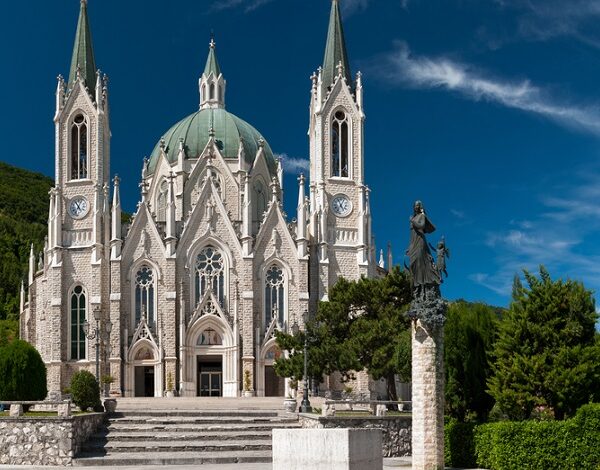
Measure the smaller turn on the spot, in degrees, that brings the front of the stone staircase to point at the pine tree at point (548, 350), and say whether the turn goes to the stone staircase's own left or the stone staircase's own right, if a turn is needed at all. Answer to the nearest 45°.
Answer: approximately 45° to the stone staircase's own left

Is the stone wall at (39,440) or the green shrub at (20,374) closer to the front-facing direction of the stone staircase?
the stone wall

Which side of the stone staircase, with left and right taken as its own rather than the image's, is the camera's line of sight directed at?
front

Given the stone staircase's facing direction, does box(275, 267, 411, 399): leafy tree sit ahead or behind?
behind

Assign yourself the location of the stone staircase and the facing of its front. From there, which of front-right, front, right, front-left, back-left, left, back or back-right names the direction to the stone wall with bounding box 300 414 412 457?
left

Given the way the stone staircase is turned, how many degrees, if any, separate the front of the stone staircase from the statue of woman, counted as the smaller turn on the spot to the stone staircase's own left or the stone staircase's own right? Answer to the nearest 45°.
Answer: approximately 45° to the stone staircase's own left

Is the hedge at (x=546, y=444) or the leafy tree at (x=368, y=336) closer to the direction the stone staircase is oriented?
the hedge

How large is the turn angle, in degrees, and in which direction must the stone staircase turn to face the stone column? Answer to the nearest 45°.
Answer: approximately 45° to its left

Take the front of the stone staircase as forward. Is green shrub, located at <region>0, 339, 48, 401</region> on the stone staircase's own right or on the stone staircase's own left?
on the stone staircase's own right

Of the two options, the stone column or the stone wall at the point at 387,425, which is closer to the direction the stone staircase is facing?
the stone column

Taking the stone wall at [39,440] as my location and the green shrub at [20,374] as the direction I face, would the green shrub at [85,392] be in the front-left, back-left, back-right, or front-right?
front-right

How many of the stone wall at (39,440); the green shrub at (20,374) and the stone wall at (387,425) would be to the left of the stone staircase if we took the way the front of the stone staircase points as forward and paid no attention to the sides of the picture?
1

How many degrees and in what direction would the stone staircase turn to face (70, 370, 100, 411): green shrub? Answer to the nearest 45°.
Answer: approximately 135° to its right

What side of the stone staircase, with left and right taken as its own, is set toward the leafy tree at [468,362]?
left
